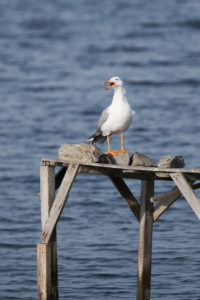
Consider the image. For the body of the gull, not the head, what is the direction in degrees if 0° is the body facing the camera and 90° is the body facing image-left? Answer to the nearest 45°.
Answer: approximately 315°
